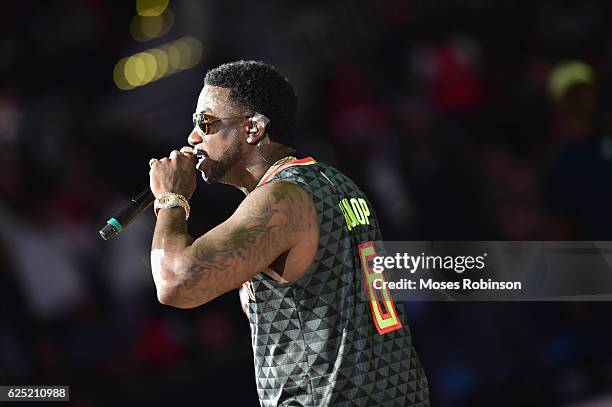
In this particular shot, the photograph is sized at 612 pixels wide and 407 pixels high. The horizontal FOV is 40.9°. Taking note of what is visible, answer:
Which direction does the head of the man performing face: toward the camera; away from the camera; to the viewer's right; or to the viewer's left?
to the viewer's left

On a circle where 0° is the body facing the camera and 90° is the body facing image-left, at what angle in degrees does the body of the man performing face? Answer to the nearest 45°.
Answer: approximately 90°
